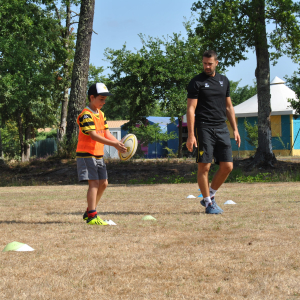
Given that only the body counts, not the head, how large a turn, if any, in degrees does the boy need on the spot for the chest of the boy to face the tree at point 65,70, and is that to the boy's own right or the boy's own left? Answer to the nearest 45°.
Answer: approximately 135° to the boy's own left

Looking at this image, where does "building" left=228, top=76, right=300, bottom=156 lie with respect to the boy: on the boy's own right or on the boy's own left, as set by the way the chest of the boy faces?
on the boy's own left

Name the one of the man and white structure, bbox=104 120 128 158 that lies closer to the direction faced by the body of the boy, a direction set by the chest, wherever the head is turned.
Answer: the man

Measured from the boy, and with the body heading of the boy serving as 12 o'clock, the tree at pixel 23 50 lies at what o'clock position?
The tree is roughly at 7 o'clock from the boy.

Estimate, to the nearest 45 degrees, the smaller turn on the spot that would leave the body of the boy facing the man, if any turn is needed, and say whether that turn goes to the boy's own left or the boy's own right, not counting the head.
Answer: approximately 45° to the boy's own left

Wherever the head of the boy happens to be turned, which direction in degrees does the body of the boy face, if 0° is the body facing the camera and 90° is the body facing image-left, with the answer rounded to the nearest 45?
approximately 315°

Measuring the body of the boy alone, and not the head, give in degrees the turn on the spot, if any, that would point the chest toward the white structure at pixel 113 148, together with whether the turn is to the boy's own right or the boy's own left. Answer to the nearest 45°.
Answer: approximately 135° to the boy's own left

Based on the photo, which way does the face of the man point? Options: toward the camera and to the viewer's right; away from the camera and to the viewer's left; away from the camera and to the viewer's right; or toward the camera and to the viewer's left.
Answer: toward the camera and to the viewer's left
